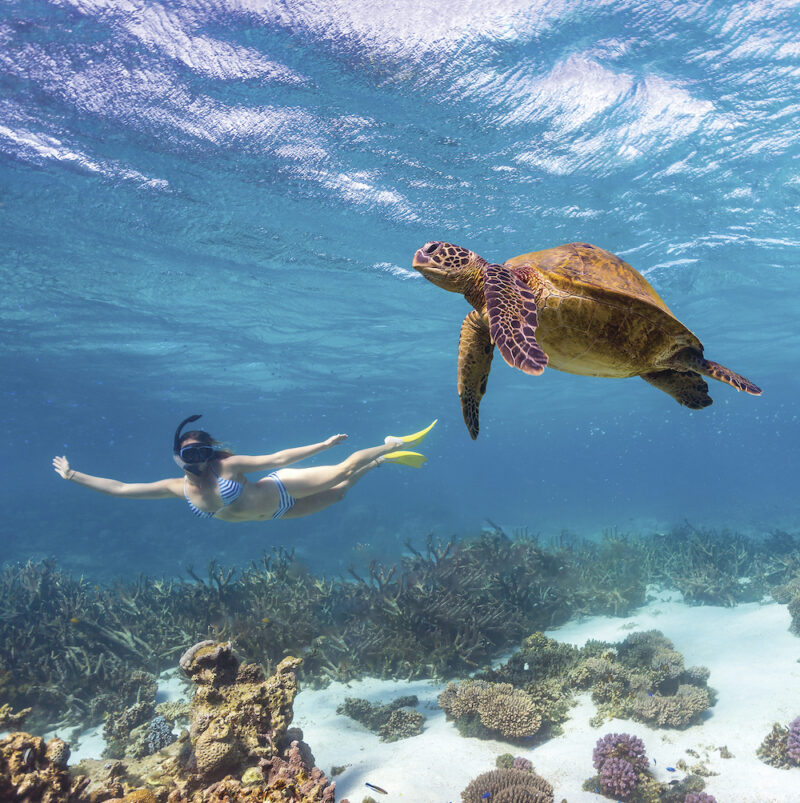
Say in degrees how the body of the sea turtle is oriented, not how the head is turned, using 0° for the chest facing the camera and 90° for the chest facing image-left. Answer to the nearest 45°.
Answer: approximately 90°
